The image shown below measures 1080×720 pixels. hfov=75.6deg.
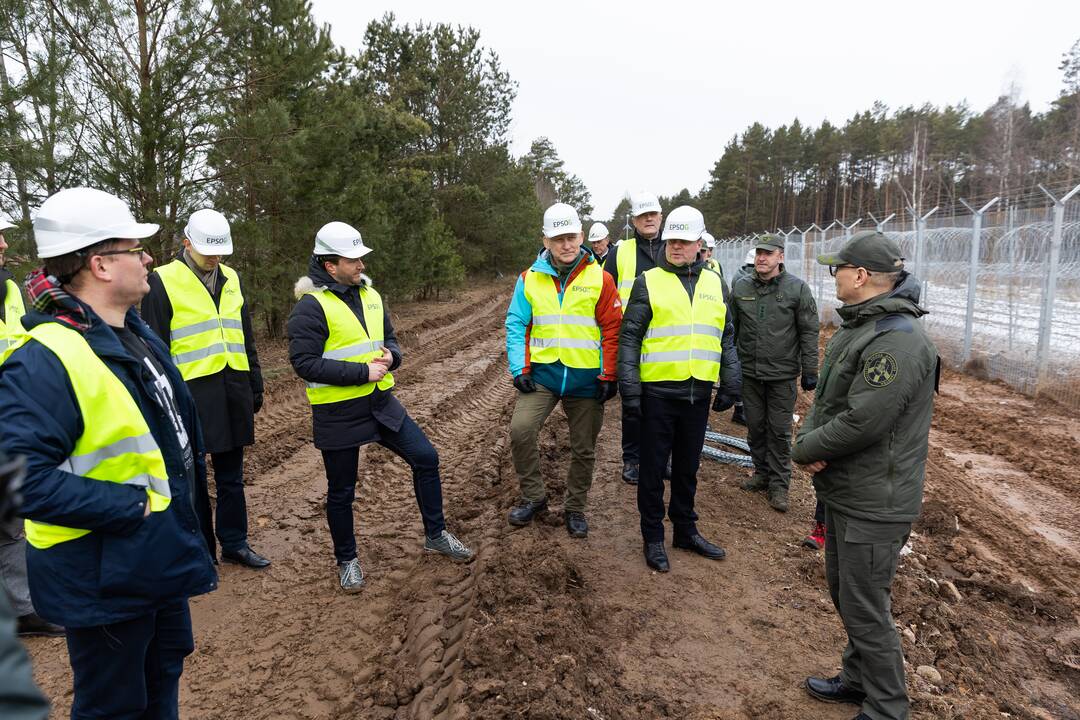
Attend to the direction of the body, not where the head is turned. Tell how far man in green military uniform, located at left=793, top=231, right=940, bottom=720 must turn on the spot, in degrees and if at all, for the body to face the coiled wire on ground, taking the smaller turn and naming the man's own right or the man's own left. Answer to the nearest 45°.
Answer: approximately 90° to the man's own right

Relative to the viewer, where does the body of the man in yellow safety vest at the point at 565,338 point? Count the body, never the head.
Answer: toward the camera

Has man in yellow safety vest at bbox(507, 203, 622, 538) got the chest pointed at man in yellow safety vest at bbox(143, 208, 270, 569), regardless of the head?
no

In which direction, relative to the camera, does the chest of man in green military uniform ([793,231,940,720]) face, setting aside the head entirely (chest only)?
to the viewer's left

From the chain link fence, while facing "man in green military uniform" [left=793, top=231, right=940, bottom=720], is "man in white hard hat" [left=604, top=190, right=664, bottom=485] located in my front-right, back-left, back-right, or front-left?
front-right

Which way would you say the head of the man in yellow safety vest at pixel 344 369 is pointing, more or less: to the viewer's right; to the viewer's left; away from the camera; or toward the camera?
to the viewer's right

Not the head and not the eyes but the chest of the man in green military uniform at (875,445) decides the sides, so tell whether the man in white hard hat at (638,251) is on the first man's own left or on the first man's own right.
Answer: on the first man's own right

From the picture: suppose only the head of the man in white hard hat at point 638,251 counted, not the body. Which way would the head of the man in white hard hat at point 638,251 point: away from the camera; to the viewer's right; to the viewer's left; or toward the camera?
toward the camera

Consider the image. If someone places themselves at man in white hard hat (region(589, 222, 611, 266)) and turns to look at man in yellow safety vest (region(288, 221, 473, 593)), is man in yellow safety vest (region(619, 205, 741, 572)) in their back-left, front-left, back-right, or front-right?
front-left

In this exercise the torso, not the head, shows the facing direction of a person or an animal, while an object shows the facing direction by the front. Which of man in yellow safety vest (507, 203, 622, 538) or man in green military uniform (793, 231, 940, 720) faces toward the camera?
the man in yellow safety vest

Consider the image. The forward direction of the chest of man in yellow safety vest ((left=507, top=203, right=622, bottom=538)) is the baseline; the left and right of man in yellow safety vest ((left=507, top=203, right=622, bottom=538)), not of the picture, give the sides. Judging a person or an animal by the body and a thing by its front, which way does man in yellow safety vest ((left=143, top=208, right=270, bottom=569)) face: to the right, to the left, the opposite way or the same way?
to the left

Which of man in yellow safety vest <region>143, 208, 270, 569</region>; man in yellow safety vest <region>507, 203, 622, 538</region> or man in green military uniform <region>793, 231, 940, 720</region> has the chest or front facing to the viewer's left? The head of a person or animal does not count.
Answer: the man in green military uniform

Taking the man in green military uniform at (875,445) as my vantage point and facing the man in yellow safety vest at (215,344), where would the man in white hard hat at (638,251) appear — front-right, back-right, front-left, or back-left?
front-right

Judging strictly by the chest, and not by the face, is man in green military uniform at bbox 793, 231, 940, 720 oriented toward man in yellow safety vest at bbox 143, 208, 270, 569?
yes

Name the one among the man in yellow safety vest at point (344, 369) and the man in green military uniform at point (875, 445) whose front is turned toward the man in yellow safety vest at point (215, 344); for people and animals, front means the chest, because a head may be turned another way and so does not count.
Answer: the man in green military uniform

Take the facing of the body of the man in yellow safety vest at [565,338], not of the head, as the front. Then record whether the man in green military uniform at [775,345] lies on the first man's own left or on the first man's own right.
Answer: on the first man's own left

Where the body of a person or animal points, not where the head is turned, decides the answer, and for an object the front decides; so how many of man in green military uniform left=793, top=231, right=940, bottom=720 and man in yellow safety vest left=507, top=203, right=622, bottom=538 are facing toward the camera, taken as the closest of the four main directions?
1

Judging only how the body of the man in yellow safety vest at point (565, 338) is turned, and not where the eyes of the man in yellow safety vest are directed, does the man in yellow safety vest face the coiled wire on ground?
no

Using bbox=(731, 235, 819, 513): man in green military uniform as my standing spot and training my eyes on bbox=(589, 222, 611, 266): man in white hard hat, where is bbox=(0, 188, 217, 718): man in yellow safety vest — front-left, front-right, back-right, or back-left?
back-left

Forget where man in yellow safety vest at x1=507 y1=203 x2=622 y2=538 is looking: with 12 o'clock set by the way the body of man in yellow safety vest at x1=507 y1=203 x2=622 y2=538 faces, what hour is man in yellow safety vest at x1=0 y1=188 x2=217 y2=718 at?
man in yellow safety vest at x1=0 y1=188 x2=217 y2=718 is roughly at 1 o'clock from man in yellow safety vest at x1=507 y1=203 x2=622 y2=538.

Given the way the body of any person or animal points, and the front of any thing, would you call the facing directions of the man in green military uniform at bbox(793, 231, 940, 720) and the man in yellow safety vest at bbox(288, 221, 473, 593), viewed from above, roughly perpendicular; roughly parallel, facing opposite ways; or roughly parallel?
roughly parallel, facing opposite ways

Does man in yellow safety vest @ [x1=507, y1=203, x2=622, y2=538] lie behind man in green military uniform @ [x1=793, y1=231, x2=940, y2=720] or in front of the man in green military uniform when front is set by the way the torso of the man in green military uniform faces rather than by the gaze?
in front
